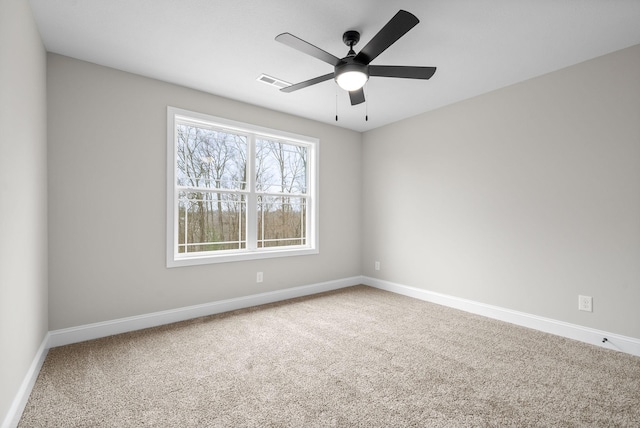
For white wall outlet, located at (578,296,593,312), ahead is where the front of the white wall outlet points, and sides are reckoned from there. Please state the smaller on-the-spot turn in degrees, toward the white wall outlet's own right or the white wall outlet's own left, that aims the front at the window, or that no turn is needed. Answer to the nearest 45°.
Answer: approximately 45° to the white wall outlet's own right

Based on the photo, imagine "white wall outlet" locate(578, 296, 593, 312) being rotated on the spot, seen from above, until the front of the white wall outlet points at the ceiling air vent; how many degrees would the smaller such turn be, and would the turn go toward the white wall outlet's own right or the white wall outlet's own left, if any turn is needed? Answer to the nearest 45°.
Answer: approximately 45° to the white wall outlet's own right

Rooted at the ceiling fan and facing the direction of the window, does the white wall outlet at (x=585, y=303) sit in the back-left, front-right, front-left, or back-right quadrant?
back-right

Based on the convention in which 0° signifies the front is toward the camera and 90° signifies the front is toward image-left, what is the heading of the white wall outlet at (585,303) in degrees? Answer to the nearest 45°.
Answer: approximately 0°

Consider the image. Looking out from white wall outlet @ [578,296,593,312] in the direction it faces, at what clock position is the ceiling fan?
The ceiling fan is roughly at 1 o'clock from the white wall outlet.
